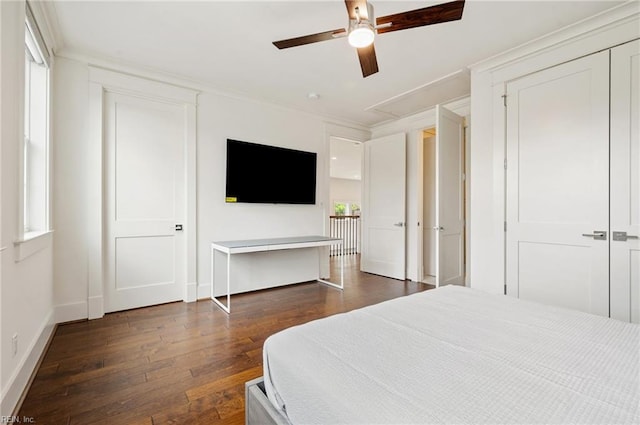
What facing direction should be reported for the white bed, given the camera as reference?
facing away from the viewer and to the left of the viewer

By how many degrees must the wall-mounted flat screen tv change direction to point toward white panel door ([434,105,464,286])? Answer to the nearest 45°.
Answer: approximately 45° to its left

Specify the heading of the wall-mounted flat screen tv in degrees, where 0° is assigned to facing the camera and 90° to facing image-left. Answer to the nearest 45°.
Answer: approximately 315°

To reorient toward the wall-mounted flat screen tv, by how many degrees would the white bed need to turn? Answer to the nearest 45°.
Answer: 0° — it already faces it

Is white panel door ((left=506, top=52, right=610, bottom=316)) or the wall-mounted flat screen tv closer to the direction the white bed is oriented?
the wall-mounted flat screen tv

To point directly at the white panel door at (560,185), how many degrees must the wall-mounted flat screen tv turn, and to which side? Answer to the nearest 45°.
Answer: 0° — it already faces it

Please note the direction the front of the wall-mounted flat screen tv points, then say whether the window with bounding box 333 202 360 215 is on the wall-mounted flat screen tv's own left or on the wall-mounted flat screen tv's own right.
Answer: on the wall-mounted flat screen tv's own left

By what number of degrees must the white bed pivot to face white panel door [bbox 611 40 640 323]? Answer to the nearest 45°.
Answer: approximately 90° to its right

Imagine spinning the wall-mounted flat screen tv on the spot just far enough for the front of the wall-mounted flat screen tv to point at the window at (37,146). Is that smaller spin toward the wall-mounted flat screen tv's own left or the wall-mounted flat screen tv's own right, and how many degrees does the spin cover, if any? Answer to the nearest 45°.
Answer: approximately 90° to the wall-mounted flat screen tv's own right

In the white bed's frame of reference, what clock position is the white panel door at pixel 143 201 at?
The white panel door is roughly at 11 o'clock from the white bed.
